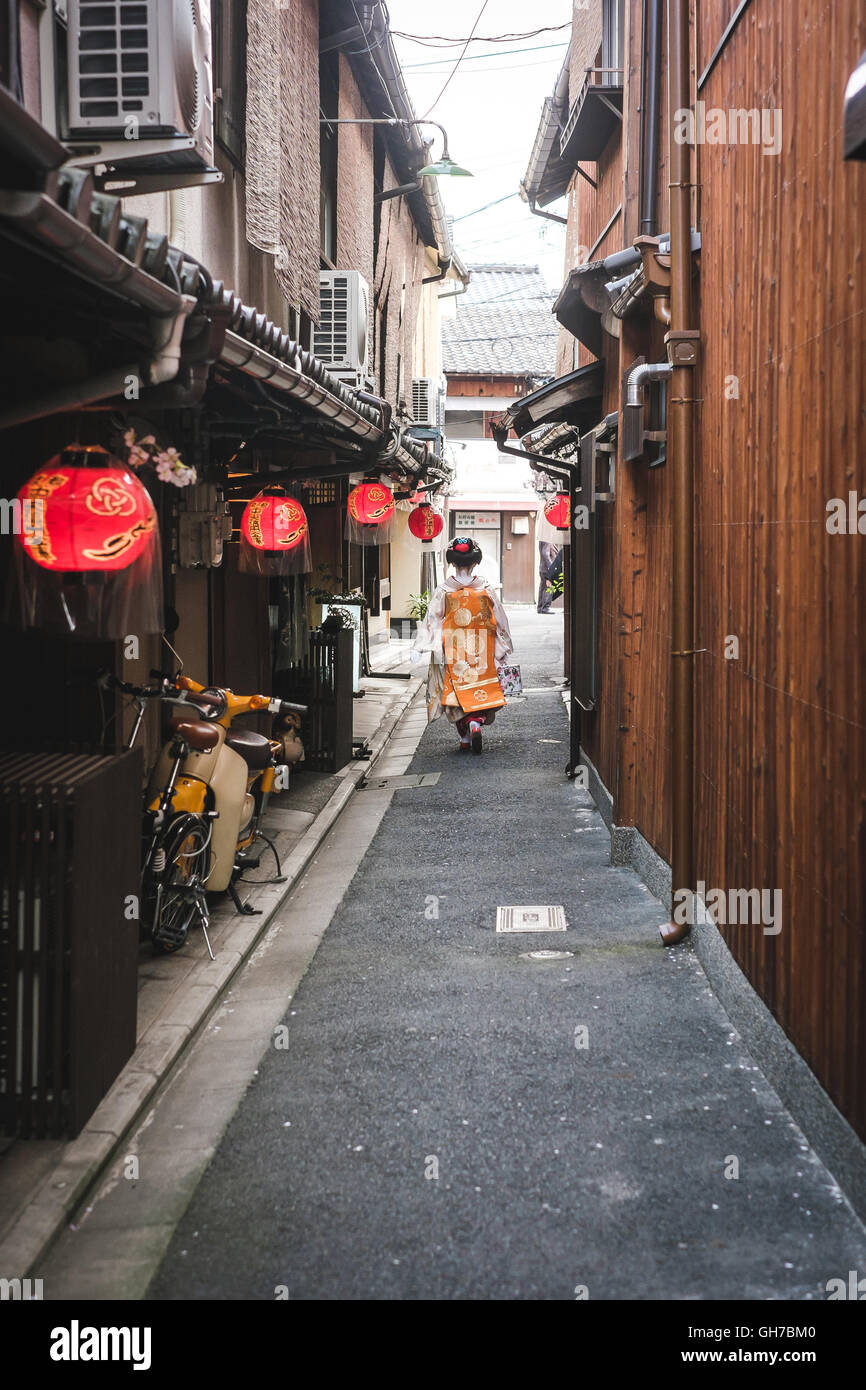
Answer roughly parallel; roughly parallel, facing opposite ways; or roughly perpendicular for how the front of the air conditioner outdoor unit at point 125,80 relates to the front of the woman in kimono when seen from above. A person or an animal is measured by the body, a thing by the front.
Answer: roughly perpendicular

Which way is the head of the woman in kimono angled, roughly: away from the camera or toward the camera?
away from the camera

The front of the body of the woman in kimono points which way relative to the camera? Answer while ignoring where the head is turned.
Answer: away from the camera

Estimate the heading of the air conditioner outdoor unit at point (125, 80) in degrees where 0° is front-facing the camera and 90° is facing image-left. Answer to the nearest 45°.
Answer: approximately 270°

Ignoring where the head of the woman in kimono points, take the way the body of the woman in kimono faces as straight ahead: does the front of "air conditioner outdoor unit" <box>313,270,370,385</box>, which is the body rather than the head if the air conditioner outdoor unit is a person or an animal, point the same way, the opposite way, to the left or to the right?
to the right

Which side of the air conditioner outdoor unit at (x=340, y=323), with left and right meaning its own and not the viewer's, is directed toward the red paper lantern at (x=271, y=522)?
right

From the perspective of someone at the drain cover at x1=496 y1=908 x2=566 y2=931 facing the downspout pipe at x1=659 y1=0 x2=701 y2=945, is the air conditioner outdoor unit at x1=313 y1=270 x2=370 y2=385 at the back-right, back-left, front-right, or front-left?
back-left

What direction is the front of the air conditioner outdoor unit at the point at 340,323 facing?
to the viewer's right
